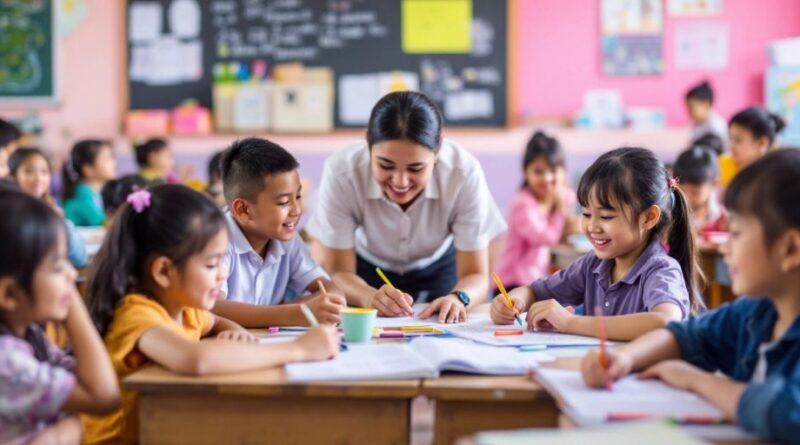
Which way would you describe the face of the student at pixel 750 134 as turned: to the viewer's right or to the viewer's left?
to the viewer's left

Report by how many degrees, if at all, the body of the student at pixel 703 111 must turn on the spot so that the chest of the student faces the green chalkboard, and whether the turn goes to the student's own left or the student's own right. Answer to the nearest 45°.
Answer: approximately 45° to the student's own right

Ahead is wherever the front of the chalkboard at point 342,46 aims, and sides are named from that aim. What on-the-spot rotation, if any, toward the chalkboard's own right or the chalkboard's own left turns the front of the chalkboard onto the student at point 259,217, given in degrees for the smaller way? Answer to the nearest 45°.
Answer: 0° — it already faces them

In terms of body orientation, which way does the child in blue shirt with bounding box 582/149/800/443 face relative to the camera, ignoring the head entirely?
to the viewer's left

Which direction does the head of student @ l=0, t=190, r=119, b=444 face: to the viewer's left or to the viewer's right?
to the viewer's right

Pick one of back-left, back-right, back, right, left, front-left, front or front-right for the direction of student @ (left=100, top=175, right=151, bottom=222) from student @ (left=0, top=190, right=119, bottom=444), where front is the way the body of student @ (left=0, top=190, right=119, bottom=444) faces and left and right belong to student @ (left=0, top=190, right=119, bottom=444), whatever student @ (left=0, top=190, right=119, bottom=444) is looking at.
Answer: left

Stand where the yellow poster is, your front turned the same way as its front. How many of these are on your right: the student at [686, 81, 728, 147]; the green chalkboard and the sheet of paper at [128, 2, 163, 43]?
2

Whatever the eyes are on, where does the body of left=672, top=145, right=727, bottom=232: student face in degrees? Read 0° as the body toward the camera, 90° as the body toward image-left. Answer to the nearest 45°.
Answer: approximately 45°

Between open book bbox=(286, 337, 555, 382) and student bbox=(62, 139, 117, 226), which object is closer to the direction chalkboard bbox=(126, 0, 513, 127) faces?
the open book
